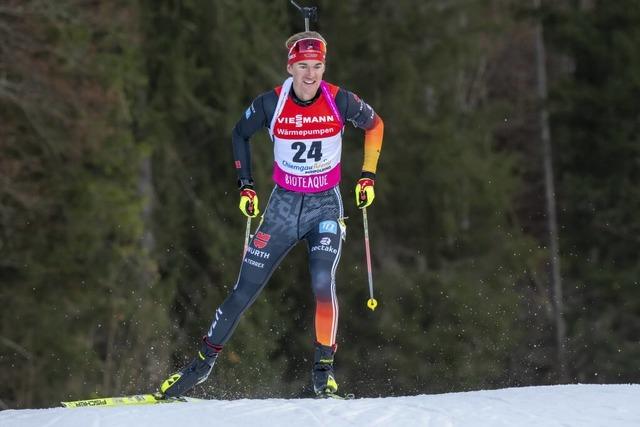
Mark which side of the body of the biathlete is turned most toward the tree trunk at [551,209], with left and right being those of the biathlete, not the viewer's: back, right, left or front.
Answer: back

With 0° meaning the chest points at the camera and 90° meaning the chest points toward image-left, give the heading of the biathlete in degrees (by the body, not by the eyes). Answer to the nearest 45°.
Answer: approximately 0°
